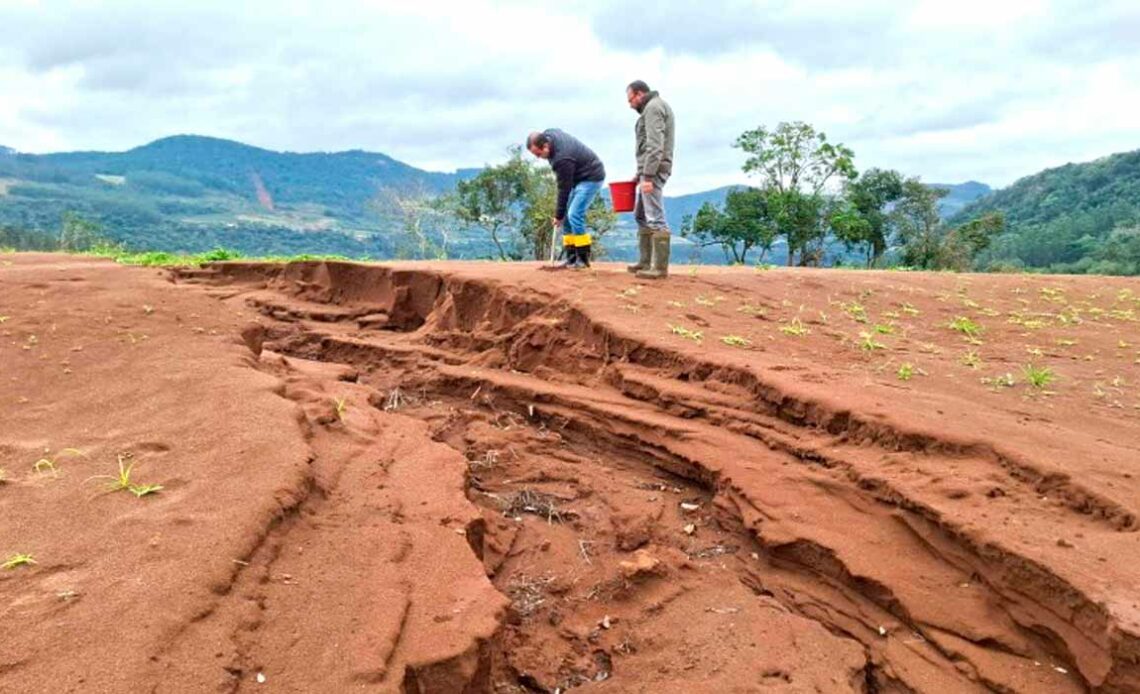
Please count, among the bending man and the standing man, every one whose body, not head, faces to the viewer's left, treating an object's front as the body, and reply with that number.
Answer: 2

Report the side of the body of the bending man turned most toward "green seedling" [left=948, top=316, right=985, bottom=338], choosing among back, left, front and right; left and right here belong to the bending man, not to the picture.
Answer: back

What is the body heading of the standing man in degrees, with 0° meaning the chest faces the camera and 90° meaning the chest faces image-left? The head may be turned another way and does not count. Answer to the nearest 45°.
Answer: approximately 90°

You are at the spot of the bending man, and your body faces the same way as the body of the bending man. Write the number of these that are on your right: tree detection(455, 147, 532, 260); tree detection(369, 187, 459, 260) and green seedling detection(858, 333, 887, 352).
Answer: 2

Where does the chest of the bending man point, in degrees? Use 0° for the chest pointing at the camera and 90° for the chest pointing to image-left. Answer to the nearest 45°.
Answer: approximately 90°

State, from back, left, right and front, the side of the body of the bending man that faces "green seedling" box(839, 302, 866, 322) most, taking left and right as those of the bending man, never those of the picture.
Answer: back

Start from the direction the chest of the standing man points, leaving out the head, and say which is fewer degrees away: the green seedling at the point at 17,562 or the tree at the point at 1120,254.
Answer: the green seedling

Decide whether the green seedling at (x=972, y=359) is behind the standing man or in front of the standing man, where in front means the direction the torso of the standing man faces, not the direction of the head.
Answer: behind

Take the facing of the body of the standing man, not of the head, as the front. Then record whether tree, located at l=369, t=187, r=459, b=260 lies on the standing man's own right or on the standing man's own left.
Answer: on the standing man's own right

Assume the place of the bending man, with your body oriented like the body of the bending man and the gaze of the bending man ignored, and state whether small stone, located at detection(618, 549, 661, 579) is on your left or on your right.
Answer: on your left

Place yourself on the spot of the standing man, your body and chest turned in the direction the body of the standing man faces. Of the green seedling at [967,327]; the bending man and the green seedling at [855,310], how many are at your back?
2

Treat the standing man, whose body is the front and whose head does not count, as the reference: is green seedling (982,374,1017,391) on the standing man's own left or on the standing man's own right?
on the standing man's own left
